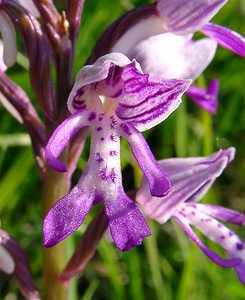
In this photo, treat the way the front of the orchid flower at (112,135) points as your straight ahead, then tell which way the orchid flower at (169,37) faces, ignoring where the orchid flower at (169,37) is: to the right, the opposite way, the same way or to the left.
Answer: to the left

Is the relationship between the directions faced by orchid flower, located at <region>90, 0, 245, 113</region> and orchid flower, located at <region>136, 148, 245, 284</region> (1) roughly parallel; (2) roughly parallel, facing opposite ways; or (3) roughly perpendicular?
roughly parallel

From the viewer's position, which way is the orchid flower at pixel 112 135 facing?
facing the viewer

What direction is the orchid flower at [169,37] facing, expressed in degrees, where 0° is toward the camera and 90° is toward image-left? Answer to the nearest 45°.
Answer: approximately 270°

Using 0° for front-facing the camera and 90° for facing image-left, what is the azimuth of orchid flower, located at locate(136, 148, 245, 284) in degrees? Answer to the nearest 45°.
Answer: approximately 270°

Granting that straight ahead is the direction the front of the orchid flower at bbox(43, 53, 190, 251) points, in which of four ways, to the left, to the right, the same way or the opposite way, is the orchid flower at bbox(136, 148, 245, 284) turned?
to the left

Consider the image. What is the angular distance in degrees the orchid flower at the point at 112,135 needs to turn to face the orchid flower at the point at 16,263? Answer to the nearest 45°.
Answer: approximately 90° to its right
